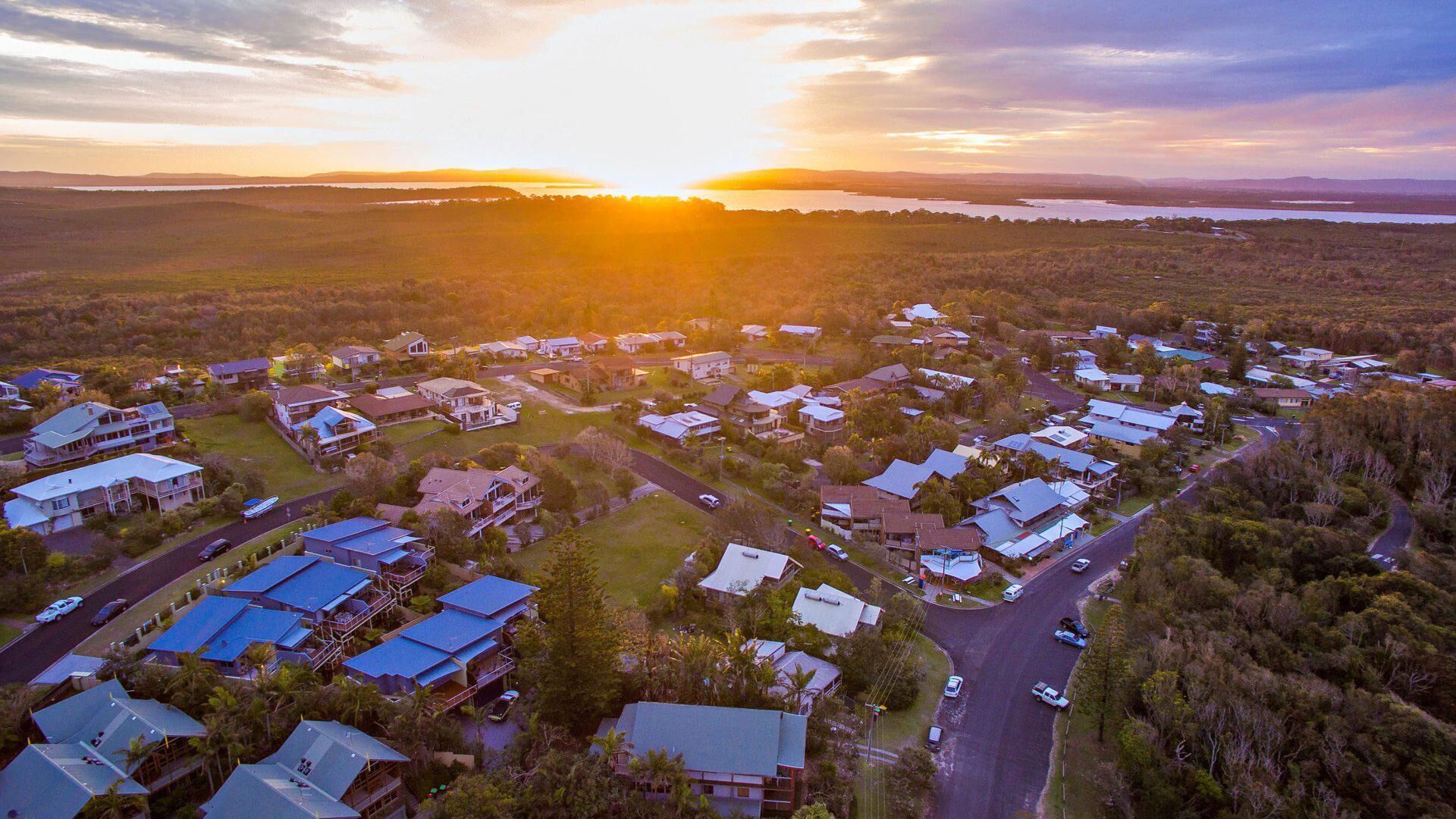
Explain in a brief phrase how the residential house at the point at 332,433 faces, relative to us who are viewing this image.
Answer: facing the viewer and to the right of the viewer

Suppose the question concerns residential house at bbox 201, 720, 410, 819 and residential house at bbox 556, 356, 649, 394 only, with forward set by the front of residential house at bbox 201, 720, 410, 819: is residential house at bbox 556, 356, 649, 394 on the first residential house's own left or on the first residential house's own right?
on the first residential house's own left

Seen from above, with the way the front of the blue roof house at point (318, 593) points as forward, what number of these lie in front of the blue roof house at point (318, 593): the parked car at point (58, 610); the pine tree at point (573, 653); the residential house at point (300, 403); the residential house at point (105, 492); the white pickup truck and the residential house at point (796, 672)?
3

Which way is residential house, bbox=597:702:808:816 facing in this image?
toward the camera

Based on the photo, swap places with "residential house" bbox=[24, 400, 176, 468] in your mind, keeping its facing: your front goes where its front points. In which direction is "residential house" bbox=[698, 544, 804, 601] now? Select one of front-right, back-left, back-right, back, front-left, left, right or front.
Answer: front

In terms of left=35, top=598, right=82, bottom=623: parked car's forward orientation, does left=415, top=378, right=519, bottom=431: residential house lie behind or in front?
in front

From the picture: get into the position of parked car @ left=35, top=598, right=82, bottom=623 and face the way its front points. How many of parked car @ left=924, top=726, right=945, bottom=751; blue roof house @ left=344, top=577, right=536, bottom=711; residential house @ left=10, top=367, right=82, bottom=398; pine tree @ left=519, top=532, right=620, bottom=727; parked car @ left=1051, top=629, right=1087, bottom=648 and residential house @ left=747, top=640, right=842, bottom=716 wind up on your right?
5

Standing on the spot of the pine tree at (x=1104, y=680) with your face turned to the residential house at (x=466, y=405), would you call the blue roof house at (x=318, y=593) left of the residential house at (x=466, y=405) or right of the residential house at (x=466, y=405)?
left

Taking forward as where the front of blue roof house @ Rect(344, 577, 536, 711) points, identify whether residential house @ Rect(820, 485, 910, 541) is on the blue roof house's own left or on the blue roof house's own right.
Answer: on the blue roof house's own left

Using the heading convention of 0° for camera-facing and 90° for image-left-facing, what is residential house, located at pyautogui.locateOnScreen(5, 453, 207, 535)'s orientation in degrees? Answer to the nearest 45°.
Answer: approximately 315°

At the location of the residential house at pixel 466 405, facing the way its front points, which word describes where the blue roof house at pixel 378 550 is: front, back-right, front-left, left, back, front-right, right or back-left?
front-right

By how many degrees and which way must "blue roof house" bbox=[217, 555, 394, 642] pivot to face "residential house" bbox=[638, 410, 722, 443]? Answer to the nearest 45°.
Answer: approximately 90° to its left

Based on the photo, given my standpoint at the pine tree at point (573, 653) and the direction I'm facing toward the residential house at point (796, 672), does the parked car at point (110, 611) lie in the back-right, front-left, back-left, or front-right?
back-left

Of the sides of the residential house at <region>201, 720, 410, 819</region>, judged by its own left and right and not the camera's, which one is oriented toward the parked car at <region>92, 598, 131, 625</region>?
back

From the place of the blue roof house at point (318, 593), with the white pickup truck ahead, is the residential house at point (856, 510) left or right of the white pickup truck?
left
